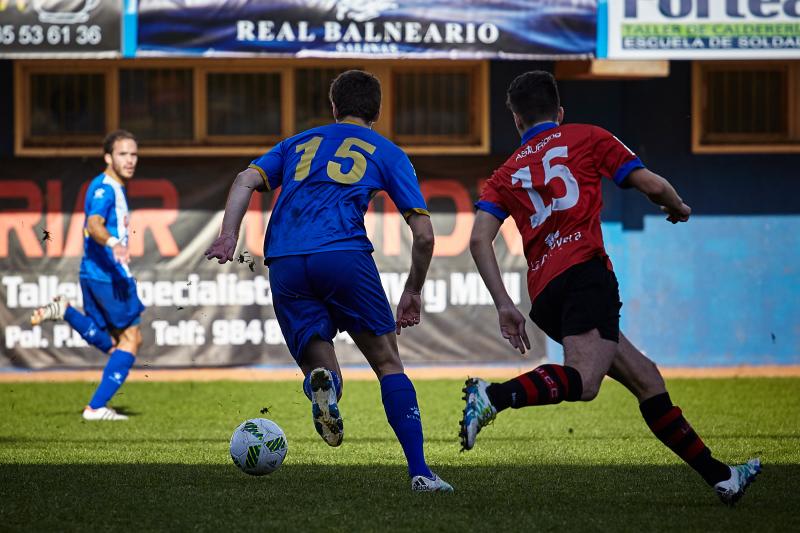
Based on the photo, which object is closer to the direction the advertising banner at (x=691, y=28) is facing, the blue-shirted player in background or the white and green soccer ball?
the white and green soccer ball

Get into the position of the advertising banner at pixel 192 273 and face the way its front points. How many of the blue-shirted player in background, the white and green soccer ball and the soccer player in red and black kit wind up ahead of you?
3

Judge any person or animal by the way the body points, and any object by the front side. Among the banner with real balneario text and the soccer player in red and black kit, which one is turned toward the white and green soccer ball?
the banner with real balneario text

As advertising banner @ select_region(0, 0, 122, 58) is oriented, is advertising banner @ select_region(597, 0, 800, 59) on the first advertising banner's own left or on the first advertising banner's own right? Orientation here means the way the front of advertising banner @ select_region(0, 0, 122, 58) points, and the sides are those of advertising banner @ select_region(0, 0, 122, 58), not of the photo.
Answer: on the first advertising banner's own left

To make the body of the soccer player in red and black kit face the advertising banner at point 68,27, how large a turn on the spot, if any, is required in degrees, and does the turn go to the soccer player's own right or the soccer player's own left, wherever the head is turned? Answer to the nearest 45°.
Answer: approximately 90° to the soccer player's own left

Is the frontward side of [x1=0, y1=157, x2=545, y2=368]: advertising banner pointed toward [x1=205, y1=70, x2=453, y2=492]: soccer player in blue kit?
yes

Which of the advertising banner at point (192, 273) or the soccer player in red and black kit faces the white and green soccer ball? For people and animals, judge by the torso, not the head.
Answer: the advertising banner

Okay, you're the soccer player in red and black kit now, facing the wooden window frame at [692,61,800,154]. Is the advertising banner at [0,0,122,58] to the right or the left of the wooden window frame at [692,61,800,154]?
left

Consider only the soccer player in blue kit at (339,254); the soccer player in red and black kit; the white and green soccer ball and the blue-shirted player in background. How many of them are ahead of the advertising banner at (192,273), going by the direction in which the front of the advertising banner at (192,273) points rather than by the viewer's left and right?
4

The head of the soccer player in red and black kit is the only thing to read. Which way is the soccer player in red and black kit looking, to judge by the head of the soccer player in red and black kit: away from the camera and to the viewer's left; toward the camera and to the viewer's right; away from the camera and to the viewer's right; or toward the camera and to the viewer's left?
away from the camera and to the viewer's left

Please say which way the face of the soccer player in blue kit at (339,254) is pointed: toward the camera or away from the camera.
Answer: away from the camera

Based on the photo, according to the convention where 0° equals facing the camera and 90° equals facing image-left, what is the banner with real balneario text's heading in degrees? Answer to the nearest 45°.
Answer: approximately 0°
